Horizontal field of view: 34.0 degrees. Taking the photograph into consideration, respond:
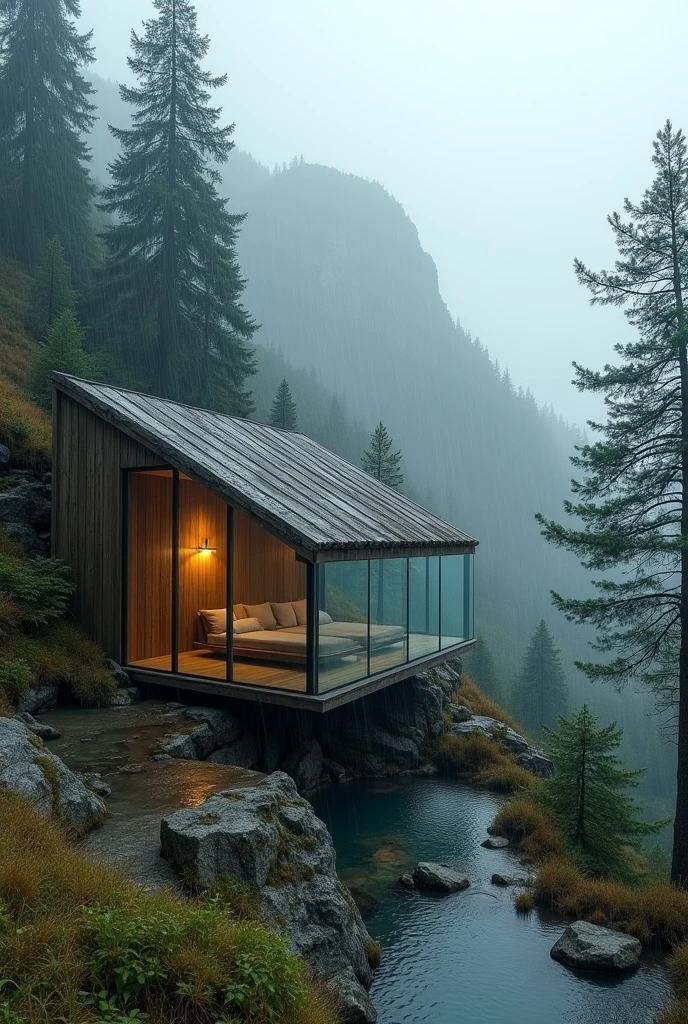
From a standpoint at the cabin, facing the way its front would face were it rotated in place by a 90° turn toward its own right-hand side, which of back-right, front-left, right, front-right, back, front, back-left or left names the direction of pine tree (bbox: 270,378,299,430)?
back-right

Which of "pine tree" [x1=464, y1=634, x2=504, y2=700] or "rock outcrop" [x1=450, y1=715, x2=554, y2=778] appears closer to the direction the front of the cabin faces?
the rock outcrop

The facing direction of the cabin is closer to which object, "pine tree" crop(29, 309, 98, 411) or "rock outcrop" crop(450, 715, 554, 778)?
the rock outcrop

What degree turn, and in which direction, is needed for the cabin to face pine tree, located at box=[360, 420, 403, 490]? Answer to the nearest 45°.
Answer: approximately 135° to its left

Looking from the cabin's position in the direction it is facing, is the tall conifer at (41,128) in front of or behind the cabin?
behind

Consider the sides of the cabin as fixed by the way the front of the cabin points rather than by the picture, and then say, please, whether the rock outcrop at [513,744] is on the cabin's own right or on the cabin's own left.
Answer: on the cabin's own left

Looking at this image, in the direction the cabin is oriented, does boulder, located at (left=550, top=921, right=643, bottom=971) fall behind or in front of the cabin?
in front

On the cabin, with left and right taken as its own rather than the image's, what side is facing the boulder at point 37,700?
right

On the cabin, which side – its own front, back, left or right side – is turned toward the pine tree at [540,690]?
left

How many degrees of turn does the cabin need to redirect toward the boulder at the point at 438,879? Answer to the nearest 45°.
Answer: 0° — it already faces it

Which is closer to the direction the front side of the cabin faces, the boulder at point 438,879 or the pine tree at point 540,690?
the boulder
